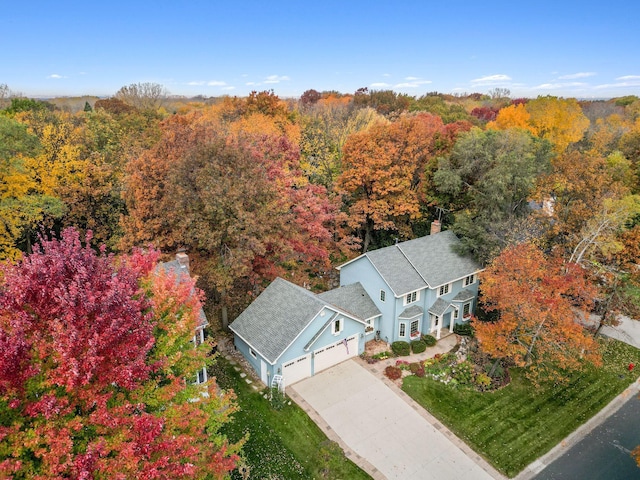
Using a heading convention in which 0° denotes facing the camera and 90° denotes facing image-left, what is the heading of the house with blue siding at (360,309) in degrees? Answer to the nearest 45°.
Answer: approximately 315°

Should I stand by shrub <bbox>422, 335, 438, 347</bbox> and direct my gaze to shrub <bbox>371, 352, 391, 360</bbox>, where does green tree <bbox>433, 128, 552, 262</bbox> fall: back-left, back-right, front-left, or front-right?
back-right

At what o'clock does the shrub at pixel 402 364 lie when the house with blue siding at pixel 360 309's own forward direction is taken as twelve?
The shrub is roughly at 12 o'clock from the house with blue siding.

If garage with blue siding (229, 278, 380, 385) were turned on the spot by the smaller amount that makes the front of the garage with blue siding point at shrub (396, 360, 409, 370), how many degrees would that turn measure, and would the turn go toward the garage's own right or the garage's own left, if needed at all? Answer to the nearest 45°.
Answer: approximately 45° to the garage's own left

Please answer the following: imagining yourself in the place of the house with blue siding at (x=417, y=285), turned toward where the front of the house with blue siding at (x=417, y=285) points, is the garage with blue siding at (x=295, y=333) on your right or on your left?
on your right
